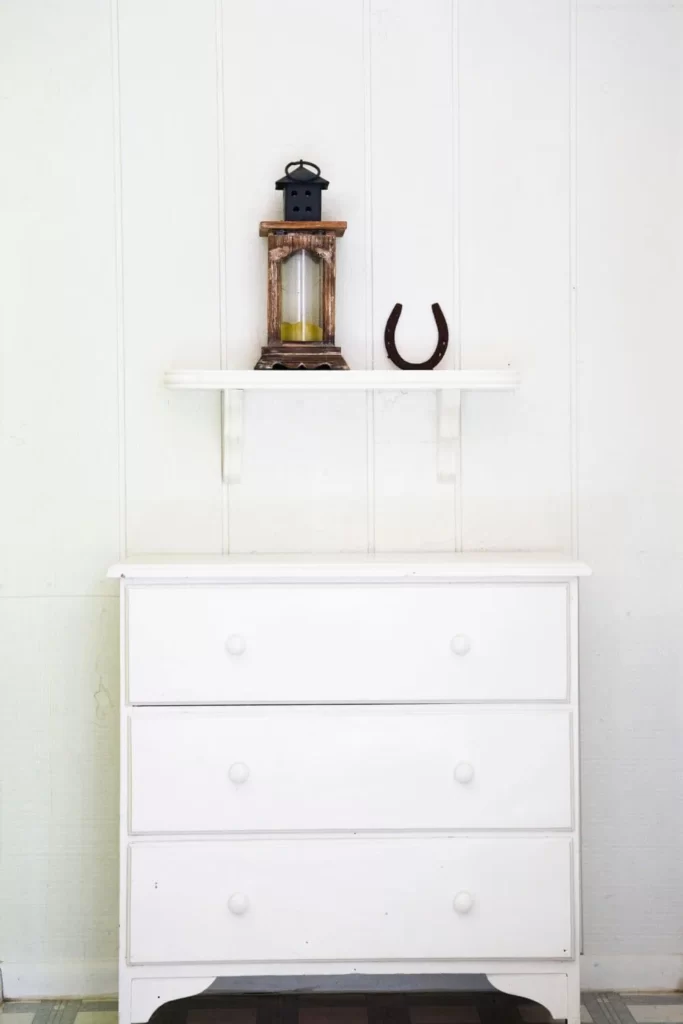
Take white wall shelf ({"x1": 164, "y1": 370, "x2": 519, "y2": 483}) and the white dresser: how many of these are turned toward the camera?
2

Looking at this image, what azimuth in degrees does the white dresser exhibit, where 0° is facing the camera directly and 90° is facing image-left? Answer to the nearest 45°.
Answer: approximately 0°
